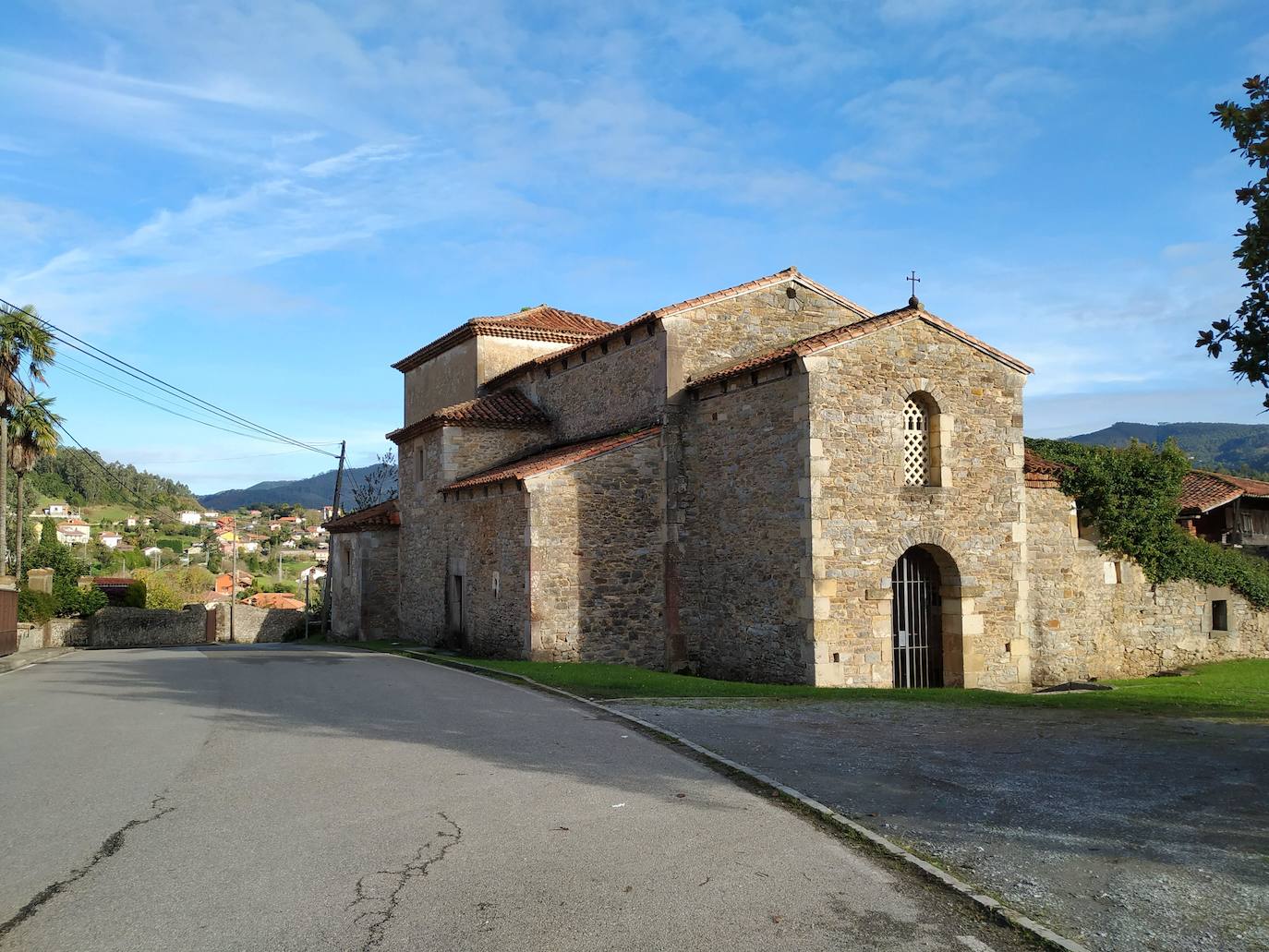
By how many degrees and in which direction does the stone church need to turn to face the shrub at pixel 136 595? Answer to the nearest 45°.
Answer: approximately 180°

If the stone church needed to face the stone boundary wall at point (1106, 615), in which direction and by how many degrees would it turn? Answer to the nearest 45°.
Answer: approximately 90° to its left

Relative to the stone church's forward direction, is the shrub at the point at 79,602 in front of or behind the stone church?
behind

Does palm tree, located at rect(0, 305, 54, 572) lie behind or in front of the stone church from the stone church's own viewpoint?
behind

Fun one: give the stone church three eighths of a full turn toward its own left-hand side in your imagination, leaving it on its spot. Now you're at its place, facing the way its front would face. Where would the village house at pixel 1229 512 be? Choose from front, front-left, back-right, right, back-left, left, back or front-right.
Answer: front-right

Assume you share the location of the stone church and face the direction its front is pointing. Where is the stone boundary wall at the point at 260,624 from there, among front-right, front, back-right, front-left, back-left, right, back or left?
back

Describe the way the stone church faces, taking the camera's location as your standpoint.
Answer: facing the viewer and to the right of the viewer
